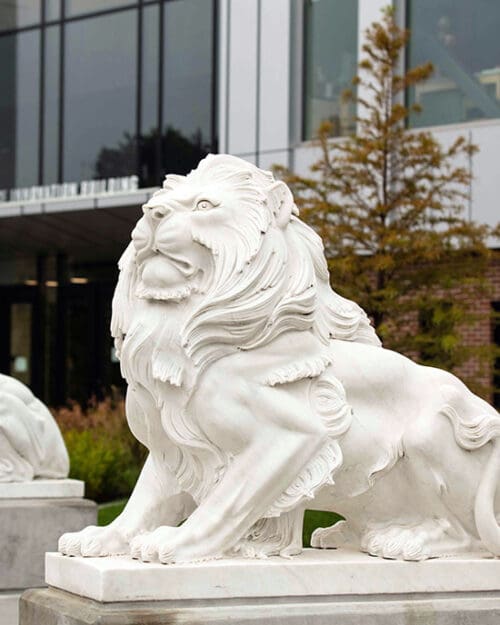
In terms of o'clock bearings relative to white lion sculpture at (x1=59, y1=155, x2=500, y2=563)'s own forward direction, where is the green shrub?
The green shrub is roughly at 4 o'clock from the white lion sculpture.

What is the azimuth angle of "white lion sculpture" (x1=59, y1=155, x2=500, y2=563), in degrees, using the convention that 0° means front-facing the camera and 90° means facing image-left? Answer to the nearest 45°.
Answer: approximately 45°

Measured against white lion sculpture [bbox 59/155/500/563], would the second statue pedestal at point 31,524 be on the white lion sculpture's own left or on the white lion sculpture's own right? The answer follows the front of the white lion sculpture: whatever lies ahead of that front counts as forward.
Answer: on the white lion sculpture's own right

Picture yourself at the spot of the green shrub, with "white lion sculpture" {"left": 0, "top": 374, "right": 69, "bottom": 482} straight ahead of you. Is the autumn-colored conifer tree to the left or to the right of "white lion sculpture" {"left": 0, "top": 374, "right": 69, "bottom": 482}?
left

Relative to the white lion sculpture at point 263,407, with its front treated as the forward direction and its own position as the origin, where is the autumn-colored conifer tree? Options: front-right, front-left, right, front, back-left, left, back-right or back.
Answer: back-right
